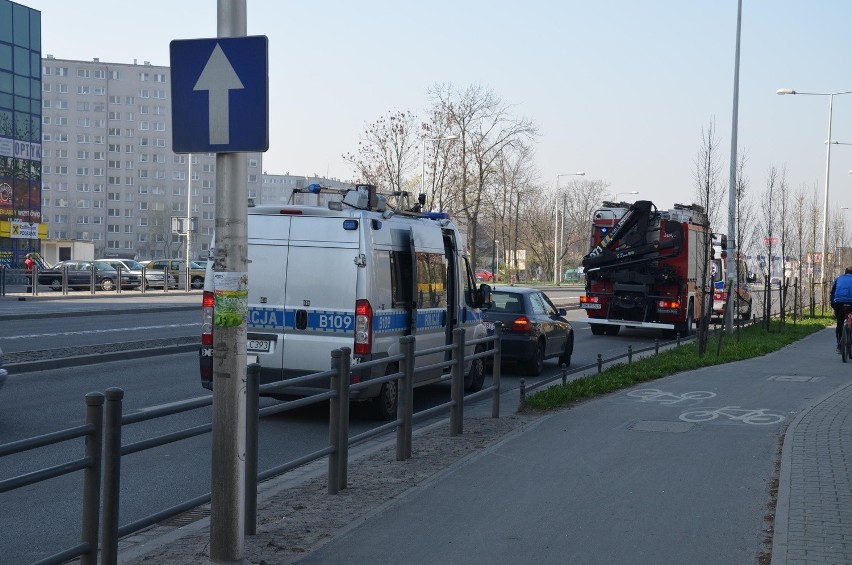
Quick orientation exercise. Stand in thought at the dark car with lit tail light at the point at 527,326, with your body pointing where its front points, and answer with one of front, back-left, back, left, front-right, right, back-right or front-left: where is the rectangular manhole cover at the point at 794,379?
front-right

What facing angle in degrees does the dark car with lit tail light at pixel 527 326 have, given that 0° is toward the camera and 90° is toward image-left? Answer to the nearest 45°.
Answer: approximately 225°

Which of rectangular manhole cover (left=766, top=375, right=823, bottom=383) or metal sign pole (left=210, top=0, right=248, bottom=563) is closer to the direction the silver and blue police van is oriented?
the rectangular manhole cover

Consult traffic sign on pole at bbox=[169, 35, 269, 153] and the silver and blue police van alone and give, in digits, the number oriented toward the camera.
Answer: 1

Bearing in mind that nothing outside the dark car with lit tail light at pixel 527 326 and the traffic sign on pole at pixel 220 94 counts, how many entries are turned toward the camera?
1

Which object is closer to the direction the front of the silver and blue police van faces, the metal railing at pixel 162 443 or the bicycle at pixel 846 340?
the bicycle

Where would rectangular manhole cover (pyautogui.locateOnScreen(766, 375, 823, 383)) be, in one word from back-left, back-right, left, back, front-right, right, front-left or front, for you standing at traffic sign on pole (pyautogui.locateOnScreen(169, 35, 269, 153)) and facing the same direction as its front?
back-left

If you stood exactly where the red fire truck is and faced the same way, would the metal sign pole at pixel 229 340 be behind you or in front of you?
behind

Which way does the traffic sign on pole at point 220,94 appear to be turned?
toward the camera

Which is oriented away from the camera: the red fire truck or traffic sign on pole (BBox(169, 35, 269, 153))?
the red fire truck

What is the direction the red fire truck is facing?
away from the camera

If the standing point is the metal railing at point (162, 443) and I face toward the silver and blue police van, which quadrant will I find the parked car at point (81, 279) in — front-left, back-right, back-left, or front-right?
front-left

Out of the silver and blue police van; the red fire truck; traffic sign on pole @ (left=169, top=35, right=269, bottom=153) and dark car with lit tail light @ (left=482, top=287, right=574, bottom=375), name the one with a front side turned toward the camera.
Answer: the traffic sign on pole

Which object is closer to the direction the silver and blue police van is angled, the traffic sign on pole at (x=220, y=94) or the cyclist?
the cyclist

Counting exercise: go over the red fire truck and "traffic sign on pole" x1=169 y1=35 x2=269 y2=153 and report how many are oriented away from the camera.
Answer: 1
